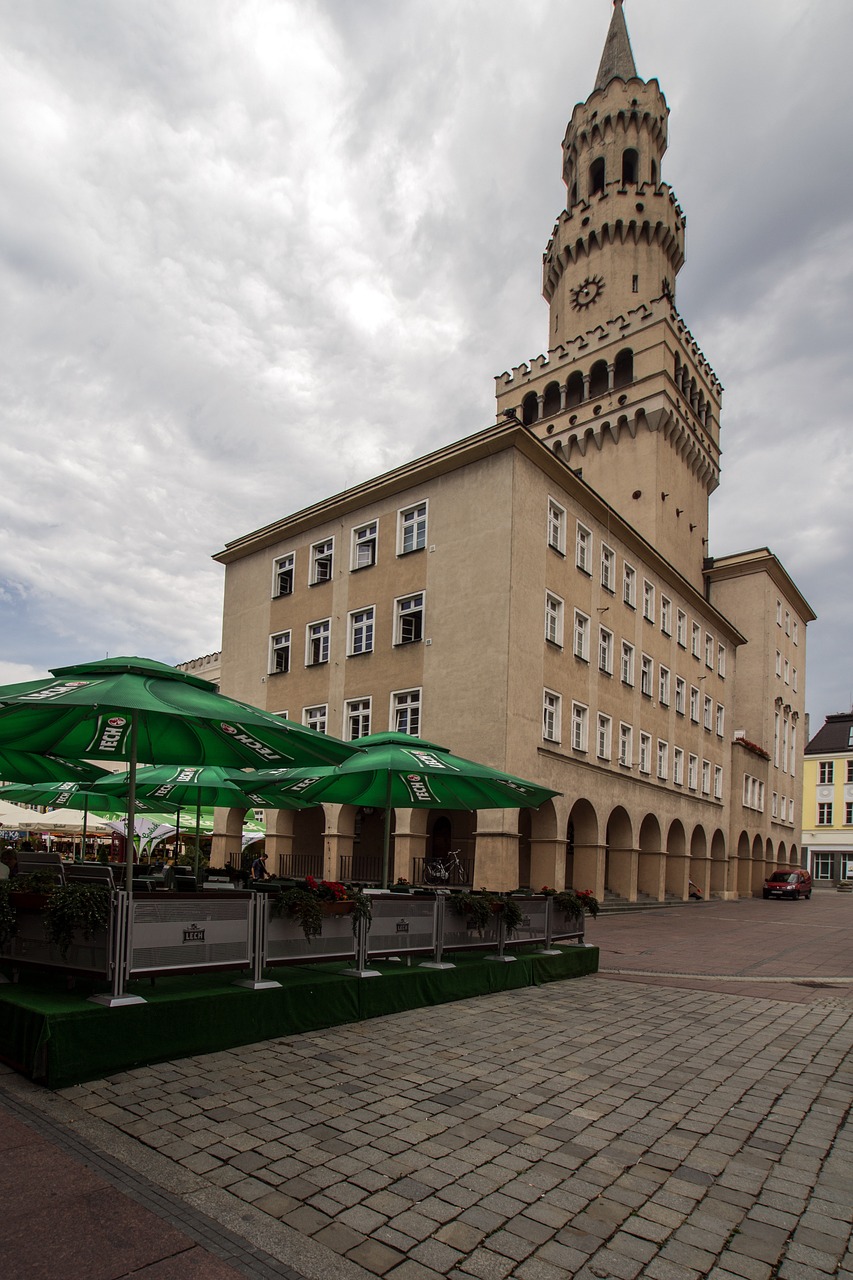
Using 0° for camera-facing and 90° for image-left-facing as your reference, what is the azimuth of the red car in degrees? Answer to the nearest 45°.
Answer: approximately 45°
